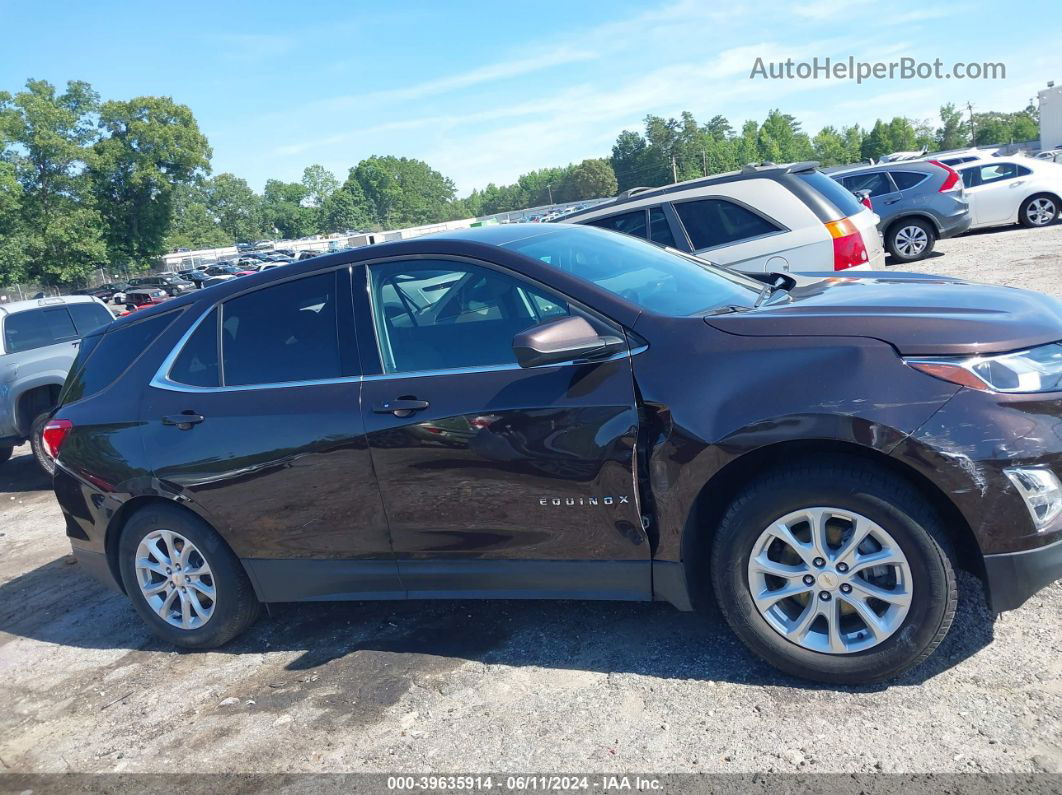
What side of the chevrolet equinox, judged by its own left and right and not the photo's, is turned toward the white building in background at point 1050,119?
left

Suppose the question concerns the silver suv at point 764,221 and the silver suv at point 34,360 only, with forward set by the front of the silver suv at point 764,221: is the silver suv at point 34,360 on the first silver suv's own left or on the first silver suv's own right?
on the first silver suv's own left

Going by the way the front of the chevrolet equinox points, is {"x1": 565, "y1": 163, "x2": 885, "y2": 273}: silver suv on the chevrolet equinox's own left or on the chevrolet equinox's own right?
on the chevrolet equinox's own left

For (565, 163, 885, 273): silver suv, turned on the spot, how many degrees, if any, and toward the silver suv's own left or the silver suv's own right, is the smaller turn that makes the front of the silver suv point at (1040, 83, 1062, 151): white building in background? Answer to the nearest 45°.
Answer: approximately 45° to the silver suv's own right

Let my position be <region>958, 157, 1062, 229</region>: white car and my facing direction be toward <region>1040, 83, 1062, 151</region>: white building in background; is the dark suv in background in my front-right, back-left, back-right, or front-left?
back-left

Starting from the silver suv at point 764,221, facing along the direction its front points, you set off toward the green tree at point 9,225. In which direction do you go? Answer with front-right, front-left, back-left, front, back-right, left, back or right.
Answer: front

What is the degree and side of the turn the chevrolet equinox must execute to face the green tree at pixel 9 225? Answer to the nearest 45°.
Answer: approximately 180°

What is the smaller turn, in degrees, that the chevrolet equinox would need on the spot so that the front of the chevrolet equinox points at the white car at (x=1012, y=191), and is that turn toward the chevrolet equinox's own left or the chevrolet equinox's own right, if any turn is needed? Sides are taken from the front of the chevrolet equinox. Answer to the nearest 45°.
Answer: approximately 90° to the chevrolet equinox's own left

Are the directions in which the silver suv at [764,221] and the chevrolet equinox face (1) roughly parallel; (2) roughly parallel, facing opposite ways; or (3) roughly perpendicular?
roughly parallel, facing opposite ways

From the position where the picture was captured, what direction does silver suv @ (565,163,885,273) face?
facing away from the viewer and to the left of the viewer

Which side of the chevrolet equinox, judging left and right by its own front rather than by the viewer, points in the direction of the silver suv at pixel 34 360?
back

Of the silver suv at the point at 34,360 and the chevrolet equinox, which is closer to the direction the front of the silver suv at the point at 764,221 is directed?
the silver suv

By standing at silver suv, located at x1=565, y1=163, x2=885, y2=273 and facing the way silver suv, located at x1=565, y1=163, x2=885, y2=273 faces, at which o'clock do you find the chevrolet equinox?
The chevrolet equinox is roughly at 8 o'clock from the silver suv.

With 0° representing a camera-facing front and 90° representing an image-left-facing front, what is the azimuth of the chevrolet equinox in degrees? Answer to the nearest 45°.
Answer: approximately 315°

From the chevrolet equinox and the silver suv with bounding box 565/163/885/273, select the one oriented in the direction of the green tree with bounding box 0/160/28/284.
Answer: the silver suv
